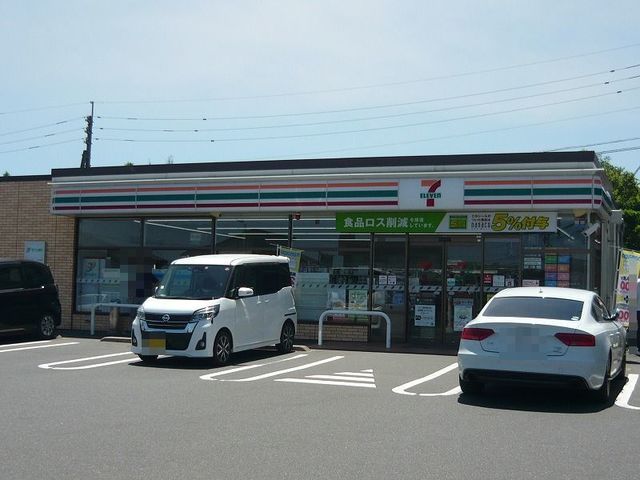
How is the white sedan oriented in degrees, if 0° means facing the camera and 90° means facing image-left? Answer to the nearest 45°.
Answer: approximately 180°

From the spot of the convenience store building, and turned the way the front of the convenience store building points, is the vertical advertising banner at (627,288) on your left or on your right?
on your left

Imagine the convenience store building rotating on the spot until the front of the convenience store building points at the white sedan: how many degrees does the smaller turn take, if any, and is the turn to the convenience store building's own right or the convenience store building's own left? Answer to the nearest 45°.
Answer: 0° — it already faces it
